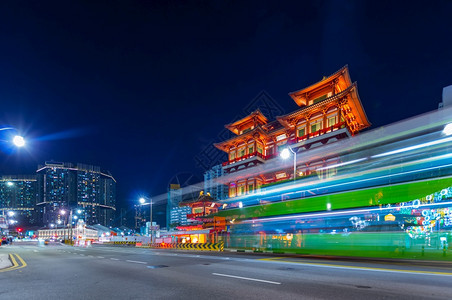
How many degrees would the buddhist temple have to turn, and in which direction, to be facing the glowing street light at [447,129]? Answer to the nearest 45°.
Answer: approximately 45° to its left

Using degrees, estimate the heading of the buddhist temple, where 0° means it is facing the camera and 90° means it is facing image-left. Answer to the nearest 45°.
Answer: approximately 45°

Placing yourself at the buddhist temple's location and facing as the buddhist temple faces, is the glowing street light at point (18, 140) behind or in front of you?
in front

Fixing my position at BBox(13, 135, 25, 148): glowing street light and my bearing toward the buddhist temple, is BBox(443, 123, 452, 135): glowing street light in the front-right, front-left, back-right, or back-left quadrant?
front-right

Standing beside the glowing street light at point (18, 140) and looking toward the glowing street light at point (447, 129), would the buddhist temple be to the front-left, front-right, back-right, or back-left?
front-left

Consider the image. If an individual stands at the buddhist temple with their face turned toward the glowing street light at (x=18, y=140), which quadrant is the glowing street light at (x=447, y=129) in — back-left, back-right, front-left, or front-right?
front-left
